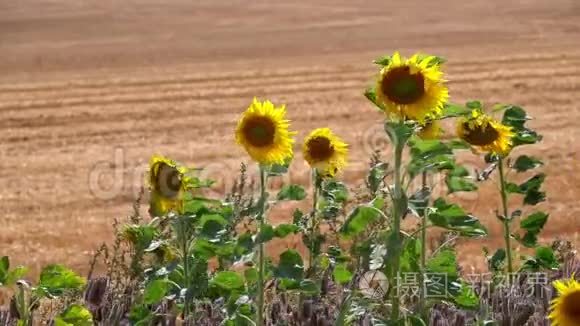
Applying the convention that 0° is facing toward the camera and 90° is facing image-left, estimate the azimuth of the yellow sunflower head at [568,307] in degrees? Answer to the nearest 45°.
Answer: approximately 0°
